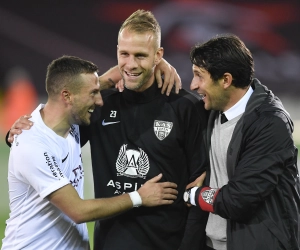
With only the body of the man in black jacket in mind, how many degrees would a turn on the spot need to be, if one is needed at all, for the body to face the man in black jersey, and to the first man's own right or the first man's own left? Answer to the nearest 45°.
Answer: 0° — they already face them

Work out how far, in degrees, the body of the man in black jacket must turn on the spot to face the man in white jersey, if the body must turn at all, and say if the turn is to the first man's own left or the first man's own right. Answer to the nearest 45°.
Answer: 0° — they already face them

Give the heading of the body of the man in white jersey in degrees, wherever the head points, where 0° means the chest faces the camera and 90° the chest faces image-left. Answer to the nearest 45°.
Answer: approximately 270°

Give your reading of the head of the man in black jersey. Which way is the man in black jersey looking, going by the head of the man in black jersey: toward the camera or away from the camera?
toward the camera

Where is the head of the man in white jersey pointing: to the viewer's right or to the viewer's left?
to the viewer's right

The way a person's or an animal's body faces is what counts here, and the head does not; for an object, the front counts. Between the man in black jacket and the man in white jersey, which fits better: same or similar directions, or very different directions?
very different directions

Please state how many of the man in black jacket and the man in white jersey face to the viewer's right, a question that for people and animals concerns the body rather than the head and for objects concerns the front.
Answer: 1

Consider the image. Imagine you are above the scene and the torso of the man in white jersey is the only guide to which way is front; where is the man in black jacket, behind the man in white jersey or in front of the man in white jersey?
in front

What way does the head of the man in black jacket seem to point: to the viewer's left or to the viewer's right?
to the viewer's left

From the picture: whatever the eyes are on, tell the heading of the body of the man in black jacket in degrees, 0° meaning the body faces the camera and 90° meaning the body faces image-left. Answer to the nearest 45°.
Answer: approximately 90°
